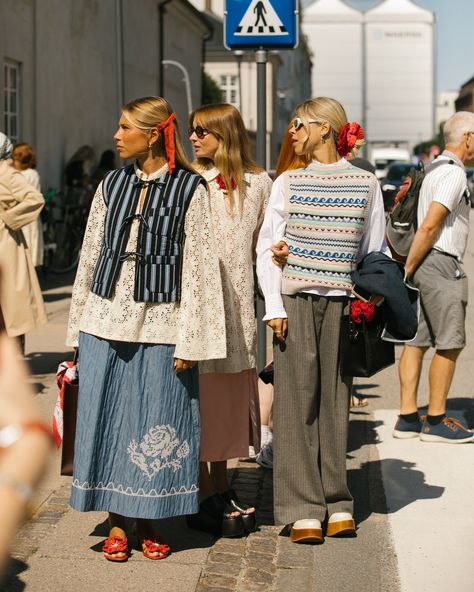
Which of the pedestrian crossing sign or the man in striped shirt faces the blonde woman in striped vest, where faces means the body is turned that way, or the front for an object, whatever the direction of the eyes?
the pedestrian crossing sign

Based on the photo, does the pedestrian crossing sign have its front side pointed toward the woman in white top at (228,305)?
yes

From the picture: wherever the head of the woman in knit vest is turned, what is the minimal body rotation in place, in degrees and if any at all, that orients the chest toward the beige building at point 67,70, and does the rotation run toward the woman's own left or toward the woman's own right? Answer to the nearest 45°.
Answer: approximately 180°

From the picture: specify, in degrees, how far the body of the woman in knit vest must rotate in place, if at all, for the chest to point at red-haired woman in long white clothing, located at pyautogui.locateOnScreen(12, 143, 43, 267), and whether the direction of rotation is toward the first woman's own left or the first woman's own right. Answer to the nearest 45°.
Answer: approximately 180°

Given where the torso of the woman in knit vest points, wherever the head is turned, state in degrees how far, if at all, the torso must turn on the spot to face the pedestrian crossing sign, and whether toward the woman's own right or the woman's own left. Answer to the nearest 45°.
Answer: approximately 180°

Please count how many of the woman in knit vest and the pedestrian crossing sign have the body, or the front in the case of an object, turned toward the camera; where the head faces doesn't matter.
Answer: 2

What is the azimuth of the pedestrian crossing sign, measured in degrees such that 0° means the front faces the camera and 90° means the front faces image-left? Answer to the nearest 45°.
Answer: approximately 0°

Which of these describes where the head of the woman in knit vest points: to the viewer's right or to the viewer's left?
to the viewer's left

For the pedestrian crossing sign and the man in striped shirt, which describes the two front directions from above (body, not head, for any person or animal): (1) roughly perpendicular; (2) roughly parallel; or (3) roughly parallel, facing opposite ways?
roughly perpendicular

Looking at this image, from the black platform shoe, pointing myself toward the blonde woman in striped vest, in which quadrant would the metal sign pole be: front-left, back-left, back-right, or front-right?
back-right

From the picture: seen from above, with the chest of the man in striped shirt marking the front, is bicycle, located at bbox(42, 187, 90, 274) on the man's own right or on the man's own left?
on the man's own left

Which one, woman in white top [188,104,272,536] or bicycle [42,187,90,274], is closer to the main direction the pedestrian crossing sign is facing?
the woman in white top

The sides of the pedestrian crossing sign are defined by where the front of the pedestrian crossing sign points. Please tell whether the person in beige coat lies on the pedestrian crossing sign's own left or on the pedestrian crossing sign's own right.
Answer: on the pedestrian crossing sign's own right
